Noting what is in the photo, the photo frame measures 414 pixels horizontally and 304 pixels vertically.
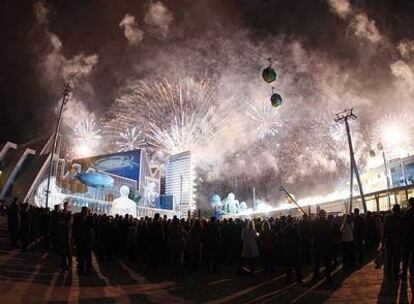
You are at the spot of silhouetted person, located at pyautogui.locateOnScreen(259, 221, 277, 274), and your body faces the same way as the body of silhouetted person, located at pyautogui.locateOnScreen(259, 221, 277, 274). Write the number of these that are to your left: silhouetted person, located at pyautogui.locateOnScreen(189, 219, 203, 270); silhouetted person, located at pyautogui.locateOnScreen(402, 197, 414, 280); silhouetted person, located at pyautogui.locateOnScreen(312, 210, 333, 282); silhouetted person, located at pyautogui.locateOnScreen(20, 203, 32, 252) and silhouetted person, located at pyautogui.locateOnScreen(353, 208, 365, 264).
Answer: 2

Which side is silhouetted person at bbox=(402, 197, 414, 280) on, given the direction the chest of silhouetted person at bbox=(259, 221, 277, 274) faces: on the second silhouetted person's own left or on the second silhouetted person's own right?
on the second silhouetted person's own right

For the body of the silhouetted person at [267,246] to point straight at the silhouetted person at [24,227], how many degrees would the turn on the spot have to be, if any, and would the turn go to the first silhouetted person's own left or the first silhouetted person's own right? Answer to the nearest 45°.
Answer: approximately 90° to the first silhouetted person's own left

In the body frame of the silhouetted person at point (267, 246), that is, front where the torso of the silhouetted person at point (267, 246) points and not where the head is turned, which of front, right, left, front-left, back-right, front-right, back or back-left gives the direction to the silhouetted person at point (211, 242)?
left

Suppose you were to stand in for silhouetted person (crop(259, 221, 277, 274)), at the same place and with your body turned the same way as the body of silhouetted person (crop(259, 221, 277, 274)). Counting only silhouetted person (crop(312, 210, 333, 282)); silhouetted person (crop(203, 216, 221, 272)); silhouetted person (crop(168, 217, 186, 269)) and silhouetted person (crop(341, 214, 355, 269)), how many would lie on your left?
2

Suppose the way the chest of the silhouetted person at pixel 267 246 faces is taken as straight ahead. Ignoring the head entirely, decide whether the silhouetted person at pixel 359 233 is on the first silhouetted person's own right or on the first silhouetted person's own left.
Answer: on the first silhouetted person's own right

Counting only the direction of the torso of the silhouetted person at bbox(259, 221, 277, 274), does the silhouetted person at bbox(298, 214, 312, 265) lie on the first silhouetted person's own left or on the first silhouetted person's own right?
on the first silhouetted person's own right

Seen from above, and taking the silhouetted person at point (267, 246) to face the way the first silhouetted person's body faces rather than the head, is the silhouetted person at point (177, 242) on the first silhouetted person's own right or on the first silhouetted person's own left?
on the first silhouetted person's own left

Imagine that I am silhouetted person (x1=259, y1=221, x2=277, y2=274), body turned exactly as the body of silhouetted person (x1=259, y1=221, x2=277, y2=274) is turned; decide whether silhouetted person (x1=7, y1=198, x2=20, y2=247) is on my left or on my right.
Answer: on my left

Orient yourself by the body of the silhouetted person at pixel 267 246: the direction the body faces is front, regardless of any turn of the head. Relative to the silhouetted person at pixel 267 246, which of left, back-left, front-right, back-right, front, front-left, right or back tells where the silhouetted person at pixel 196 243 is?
left

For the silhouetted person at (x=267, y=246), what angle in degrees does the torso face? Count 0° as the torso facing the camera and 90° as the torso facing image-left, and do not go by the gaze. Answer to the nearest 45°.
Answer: approximately 180°

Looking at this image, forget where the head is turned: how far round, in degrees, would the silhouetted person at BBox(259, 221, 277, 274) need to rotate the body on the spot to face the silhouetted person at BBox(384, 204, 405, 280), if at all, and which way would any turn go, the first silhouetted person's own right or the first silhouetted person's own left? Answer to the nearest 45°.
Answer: approximately 135° to the first silhouetted person's own right

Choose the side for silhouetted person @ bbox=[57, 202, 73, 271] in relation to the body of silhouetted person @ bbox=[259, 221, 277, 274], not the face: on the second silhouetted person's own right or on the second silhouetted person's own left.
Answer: on the second silhouetted person's own left
